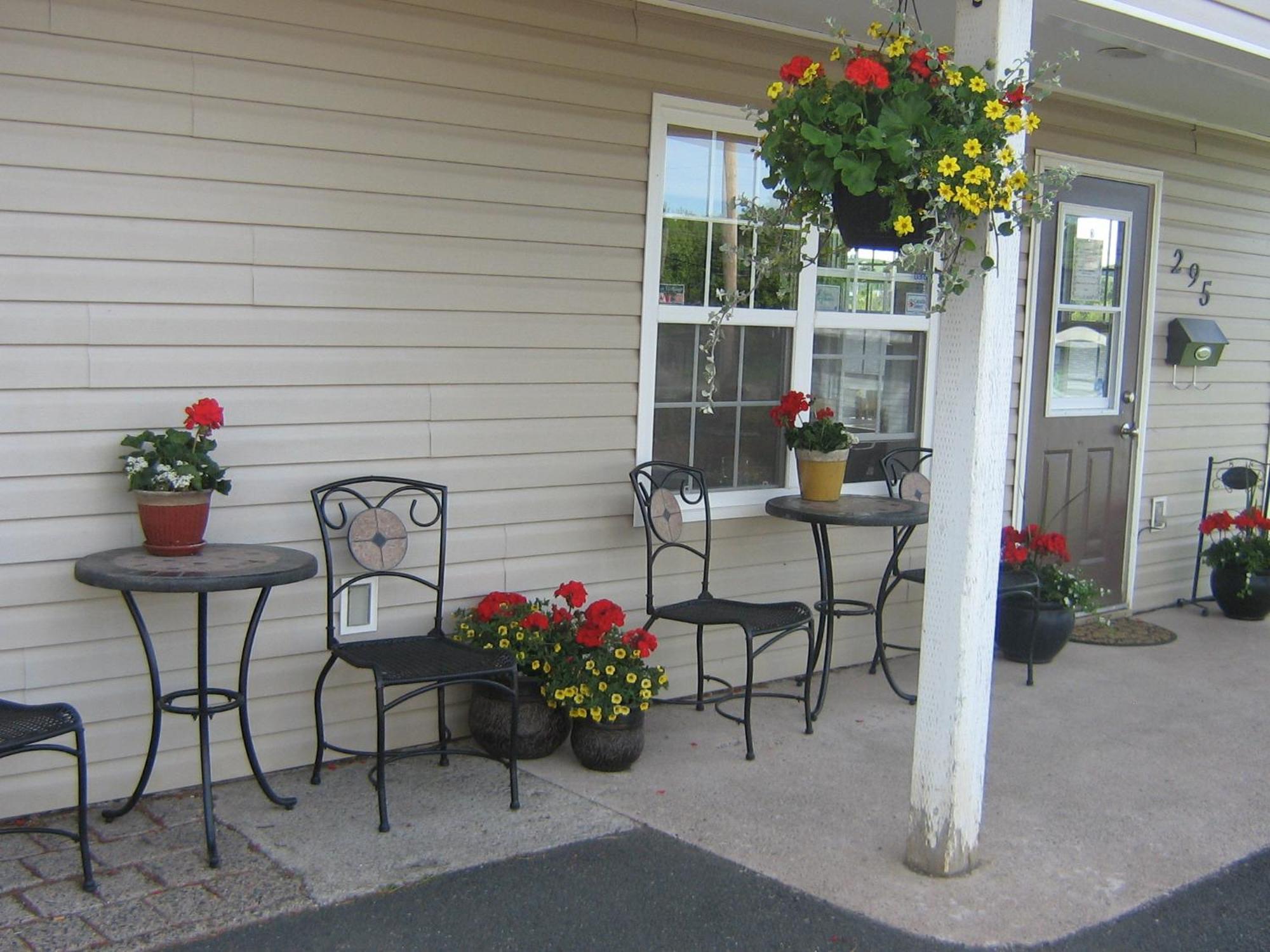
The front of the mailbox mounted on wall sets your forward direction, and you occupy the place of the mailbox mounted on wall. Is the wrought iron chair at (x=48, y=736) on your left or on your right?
on your right

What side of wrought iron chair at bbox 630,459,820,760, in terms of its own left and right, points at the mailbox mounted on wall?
left

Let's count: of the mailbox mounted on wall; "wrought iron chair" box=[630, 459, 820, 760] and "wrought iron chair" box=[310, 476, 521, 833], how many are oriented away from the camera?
0

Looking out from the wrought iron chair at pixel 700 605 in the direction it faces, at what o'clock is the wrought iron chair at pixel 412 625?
the wrought iron chair at pixel 412 625 is roughly at 3 o'clock from the wrought iron chair at pixel 700 605.

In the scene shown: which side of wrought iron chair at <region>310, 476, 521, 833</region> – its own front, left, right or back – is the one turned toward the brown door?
left

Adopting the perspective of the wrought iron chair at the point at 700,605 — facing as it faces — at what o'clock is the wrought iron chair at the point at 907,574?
the wrought iron chair at the point at 907,574 is roughly at 9 o'clock from the wrought iron chair at the point at 700,605.

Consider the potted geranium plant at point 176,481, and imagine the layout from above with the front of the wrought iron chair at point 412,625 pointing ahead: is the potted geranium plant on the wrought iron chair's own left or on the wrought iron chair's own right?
on the wrought iron chair's own right

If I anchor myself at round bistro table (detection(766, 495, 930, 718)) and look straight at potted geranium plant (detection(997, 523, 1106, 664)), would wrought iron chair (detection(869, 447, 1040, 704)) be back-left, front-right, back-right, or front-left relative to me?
front-left

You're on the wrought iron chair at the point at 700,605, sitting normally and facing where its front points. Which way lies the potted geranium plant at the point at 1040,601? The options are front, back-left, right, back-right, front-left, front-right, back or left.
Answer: left

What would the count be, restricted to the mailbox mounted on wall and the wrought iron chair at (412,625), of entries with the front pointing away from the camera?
0

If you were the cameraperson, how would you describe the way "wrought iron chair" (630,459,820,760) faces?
facing the viewer and to the right of the viewer

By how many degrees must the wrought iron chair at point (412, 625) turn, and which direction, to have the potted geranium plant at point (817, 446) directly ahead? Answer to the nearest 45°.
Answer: approximately 90° to its left
